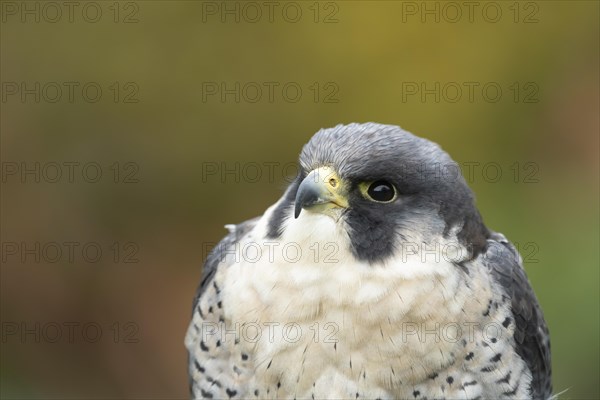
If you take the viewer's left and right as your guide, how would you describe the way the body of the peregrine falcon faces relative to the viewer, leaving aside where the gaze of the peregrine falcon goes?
facing the viewer and to the left of the viewer
